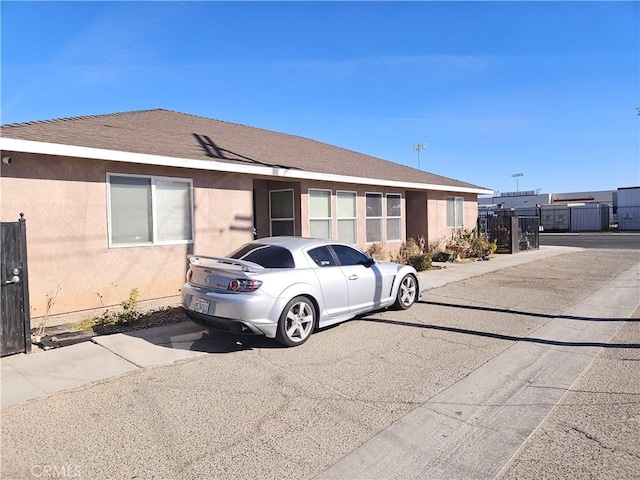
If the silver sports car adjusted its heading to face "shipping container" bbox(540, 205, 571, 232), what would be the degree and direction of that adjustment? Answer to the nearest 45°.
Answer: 0° — it already faces it

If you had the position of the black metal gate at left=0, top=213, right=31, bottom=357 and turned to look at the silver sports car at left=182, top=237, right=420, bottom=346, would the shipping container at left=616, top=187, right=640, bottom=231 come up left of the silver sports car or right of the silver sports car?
left

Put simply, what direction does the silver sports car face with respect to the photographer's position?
facing away from the viewer and to the right of the viewer

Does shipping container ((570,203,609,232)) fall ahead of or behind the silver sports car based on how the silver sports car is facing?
ahead

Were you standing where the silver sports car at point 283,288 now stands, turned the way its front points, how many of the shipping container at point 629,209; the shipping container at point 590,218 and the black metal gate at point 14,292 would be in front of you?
2

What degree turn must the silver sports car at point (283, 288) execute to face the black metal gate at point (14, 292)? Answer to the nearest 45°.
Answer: approximately 135° to its left

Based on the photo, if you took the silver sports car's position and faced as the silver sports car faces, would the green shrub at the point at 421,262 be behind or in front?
in front

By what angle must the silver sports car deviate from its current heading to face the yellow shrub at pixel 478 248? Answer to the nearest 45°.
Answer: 0° — it already faces it

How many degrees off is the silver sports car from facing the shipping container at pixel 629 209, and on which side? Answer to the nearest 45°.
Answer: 0° — it already faces it
